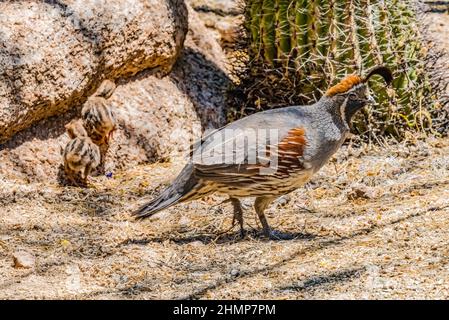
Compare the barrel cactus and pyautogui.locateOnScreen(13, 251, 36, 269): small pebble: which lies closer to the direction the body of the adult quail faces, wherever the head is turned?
the barrel cactus

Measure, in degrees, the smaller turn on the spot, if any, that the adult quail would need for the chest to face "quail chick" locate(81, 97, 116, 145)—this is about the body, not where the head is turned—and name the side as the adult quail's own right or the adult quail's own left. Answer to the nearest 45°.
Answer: approximately 135° to the adult quail's own left

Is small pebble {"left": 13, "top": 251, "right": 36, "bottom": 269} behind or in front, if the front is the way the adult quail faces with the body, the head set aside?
behind

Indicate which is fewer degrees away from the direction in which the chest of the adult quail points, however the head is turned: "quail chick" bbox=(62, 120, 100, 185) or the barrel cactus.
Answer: the barrel cactus

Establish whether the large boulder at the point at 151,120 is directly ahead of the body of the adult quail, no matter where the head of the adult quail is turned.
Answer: no

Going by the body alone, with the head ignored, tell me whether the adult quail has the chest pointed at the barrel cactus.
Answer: no

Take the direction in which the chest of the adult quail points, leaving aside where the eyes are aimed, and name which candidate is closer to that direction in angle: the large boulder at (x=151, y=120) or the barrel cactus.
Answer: the barrel cactus

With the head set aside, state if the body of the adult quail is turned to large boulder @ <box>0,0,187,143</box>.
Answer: no

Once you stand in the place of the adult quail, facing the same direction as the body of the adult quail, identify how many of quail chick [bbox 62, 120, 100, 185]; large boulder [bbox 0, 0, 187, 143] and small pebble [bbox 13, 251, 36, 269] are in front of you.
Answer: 0

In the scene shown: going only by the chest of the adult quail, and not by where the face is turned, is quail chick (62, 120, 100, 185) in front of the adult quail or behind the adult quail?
behind

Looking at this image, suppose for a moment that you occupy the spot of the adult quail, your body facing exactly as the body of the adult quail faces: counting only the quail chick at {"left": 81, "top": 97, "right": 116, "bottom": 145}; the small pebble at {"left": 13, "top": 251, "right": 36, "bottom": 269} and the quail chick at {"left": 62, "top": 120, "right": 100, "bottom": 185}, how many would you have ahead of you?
0

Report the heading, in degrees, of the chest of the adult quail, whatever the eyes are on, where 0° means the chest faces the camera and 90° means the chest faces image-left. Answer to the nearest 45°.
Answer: approximately 270°
